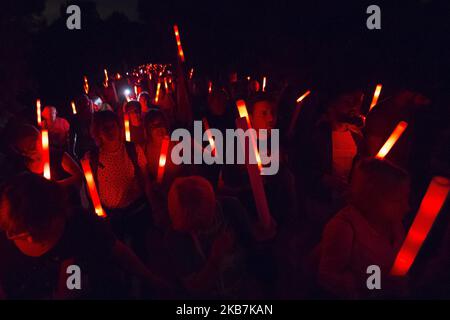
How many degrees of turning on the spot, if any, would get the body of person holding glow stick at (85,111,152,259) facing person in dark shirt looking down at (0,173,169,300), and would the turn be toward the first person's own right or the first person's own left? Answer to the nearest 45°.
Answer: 0° — they already face them

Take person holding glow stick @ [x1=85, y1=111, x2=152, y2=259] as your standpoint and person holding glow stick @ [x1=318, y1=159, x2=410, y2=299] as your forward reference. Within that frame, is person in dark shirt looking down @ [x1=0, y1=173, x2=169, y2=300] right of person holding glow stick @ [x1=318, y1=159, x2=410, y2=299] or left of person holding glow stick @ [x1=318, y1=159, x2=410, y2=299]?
right

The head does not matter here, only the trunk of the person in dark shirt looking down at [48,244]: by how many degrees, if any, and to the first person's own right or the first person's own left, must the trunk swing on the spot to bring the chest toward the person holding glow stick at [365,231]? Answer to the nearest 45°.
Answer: approximately 135° to the first person's own left

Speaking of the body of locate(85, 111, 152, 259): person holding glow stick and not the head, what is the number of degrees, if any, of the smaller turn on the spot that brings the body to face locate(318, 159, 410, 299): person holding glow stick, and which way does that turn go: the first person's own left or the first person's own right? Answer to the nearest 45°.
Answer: approximately 45° to the first person's own left

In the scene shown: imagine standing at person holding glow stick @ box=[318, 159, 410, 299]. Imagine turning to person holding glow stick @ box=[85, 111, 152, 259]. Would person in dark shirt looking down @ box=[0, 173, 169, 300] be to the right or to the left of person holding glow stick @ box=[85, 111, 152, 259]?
left

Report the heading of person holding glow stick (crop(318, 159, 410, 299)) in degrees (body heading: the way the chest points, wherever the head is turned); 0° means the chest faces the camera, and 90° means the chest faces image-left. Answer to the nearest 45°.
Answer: approximately 315°

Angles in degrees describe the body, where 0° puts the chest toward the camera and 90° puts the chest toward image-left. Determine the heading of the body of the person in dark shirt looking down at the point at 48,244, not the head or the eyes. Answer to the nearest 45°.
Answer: approximately 45°

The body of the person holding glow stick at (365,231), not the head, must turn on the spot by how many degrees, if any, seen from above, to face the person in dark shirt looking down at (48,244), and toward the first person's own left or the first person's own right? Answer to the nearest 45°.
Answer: approximately 135° to the first person's own right
